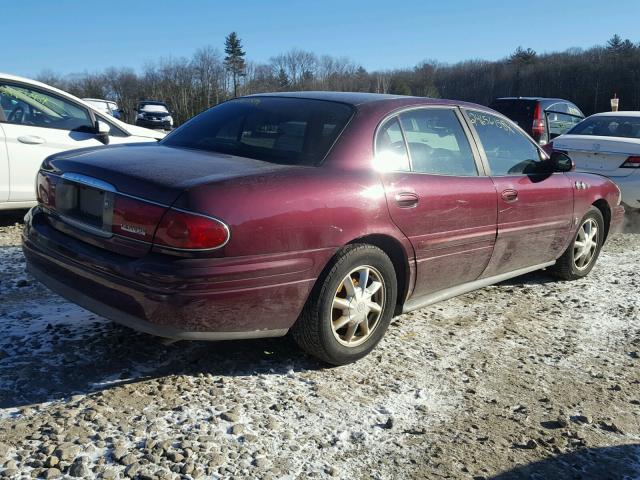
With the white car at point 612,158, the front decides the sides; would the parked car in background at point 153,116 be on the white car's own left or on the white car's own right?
on the white car's own left

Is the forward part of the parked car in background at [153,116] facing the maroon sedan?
yes

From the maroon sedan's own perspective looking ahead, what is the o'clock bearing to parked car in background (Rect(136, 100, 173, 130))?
The parked car in background is roughly at 10 o'clock from the maroon sedan.

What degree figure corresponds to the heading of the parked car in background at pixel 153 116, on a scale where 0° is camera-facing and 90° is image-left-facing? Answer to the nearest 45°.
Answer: approximately 0°

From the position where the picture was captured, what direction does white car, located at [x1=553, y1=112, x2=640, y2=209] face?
facing away from the viewer and to the right of the viewer

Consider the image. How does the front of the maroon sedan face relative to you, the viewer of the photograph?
facing away from the viewer and to the right of the viewer

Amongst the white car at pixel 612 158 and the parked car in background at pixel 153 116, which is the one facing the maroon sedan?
the parked car in background

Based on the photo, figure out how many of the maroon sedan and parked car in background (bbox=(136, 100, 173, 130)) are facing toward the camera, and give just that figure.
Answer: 1
